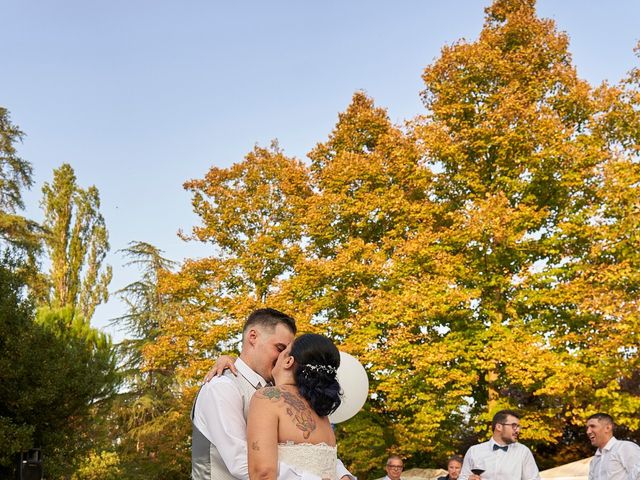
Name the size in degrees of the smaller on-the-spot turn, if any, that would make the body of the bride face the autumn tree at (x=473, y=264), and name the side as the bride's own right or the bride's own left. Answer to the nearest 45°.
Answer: approximately 45° to the bride's own right

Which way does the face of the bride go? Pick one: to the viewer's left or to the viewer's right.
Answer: to the viewer's left

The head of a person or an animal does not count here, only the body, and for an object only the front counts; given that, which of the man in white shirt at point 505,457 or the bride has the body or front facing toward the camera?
the man in white shirt

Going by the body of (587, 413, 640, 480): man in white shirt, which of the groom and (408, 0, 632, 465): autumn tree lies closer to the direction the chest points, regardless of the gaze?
the groom

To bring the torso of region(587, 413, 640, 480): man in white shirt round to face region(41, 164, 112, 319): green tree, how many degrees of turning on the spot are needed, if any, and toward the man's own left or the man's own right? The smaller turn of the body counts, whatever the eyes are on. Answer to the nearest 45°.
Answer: approximately 90° to the man's own right

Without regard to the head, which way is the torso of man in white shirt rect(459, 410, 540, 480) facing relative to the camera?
toward the camera

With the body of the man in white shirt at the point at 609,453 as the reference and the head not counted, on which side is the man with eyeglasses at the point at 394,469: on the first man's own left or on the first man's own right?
on the first man's own right

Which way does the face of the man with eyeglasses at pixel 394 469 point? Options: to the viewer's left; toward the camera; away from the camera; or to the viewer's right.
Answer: toward the camera

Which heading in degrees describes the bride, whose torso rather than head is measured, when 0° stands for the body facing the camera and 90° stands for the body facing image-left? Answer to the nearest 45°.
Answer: approximately 135°

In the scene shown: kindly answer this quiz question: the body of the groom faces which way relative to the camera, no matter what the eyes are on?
to the viewer's right

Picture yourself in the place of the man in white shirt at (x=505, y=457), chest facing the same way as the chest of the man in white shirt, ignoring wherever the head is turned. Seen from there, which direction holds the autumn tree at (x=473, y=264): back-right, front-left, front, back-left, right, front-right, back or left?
back

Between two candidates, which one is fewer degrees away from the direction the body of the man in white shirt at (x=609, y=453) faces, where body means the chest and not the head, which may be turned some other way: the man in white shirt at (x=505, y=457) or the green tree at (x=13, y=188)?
the man in white shirt

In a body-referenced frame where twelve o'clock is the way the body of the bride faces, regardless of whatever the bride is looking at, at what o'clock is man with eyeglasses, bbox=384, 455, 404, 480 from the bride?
The man with eyeglasses is roughly at 2 o'clock from the bride.

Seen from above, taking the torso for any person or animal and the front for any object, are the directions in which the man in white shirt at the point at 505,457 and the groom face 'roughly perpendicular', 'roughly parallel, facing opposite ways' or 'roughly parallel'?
roughly perpendicular

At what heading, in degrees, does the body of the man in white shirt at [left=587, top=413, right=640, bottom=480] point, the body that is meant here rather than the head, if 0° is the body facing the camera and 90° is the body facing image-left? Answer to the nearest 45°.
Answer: approximately 45°

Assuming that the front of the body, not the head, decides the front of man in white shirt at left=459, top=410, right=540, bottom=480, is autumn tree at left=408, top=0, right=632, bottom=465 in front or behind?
behind
